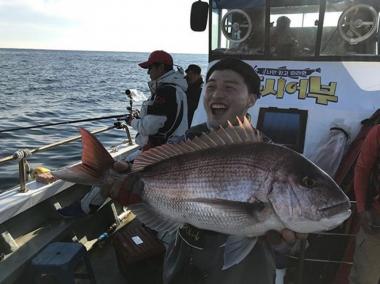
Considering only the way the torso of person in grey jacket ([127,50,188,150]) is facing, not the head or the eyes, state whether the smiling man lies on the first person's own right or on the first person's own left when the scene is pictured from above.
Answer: on the first person's own left

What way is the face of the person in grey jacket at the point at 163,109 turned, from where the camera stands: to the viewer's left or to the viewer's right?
to the viewer's left

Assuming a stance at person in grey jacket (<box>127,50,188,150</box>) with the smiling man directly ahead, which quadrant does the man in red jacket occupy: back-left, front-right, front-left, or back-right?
front-left

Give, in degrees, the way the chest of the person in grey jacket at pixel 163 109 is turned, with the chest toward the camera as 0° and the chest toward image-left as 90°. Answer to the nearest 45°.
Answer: approximately 90°

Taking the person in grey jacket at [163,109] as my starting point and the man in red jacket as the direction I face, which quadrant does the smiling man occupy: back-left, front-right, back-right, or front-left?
front-right

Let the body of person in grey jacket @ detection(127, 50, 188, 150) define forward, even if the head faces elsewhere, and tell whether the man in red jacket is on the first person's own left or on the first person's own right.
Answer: on the first person's own left
